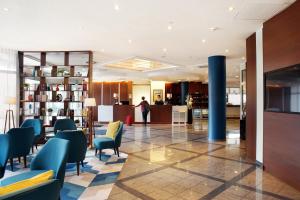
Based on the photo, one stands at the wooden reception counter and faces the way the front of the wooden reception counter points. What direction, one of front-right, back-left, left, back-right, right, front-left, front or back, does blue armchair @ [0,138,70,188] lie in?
front

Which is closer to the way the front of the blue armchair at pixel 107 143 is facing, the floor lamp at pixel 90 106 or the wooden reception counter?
the floor lamp

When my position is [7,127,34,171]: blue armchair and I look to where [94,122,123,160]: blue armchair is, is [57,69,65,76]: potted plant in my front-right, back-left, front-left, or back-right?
front-left

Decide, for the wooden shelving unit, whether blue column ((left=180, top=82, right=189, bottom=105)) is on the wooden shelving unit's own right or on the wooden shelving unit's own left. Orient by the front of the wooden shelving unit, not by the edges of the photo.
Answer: on the wooden shelving unit's own left

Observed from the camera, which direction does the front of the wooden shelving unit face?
facing the viewer

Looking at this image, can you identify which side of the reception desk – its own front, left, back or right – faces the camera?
front

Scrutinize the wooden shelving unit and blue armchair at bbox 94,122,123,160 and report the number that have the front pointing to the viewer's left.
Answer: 1

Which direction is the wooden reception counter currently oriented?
toward the camera

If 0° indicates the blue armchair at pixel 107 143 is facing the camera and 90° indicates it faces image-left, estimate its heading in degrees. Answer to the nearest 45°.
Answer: approximately 90°
